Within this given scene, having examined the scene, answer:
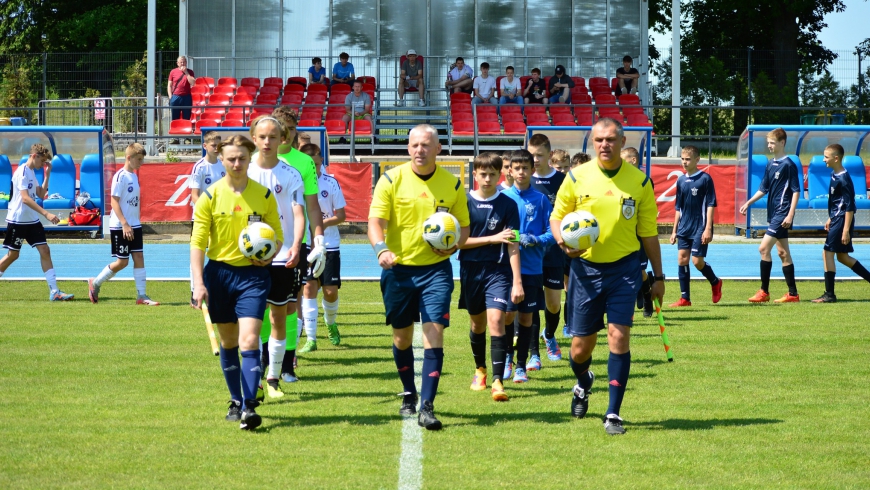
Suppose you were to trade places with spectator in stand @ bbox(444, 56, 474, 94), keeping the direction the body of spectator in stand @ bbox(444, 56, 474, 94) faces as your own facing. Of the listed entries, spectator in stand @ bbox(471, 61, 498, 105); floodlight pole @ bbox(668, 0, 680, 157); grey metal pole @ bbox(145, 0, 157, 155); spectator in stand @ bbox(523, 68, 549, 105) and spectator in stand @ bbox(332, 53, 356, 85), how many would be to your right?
2

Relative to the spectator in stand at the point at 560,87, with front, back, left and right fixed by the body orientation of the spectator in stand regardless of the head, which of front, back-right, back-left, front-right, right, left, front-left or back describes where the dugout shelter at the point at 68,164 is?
front-right

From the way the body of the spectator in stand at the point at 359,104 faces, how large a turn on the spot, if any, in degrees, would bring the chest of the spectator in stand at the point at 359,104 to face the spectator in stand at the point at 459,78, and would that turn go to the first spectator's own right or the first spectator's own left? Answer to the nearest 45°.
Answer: approximately 135° to the first spectator's own left

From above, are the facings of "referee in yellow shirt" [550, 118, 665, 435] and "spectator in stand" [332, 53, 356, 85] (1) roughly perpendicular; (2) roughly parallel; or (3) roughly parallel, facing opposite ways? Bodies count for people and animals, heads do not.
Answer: roughly parallel

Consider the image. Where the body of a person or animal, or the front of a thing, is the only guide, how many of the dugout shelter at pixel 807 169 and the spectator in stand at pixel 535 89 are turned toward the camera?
2

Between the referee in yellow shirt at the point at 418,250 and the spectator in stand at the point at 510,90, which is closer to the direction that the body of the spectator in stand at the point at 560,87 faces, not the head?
the referee in yellow shirt

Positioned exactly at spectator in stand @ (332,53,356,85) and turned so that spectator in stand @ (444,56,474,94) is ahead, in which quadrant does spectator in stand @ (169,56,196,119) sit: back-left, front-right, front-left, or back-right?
back-right

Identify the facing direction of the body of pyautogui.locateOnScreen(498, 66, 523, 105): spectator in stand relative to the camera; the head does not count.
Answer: toward the camera

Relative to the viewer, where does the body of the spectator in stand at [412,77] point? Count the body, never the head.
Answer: toward the camera

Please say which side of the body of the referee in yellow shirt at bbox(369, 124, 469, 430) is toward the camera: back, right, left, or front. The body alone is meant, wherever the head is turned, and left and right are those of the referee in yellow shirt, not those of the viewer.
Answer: front

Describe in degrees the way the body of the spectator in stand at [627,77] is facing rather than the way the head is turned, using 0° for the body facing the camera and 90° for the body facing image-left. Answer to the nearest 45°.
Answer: approximately 0°

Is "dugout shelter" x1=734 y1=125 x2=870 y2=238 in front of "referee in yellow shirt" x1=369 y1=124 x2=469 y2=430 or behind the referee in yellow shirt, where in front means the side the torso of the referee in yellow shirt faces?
behind

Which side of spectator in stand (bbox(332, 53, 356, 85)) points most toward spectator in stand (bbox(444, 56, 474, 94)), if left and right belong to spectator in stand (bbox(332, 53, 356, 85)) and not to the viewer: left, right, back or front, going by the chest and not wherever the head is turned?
left

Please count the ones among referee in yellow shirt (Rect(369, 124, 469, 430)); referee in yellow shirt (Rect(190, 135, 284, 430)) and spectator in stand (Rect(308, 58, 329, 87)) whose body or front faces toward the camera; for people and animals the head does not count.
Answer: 3
